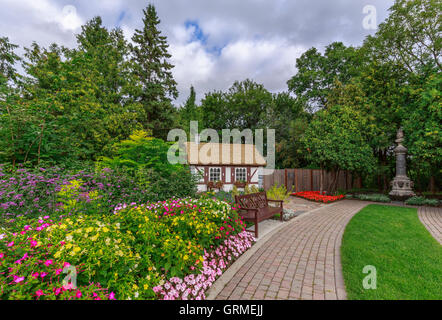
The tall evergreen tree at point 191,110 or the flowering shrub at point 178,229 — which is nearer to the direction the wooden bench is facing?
the flowering shrub

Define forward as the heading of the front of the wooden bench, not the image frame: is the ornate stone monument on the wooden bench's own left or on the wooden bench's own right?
on the wooden bench's own left

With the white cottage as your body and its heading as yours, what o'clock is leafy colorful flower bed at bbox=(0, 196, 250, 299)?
The leafy colorful flower bed is roughly at 12 o'clock from the white cottage.

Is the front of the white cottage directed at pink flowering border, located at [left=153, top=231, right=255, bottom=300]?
yes

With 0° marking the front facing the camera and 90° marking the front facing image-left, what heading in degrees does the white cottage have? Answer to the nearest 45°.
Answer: approximately 0°

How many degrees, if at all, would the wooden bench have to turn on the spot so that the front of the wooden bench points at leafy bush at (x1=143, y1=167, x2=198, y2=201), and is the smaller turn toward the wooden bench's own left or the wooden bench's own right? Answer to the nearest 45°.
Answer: approximately 135° to the wooden bench's own right

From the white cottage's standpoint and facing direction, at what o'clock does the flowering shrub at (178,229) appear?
The flowering shrub is roughly at 12 o'clock from the white cottage.

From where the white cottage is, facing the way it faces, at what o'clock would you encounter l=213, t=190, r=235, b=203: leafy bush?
The leafy bush is roughly at 12 o'clock from the white cottage.

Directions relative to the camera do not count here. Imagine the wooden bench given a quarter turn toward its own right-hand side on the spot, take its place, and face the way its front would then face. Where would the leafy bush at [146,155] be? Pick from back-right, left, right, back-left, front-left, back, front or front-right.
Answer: front-right

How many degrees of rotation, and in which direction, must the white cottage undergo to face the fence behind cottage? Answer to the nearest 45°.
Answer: approximately 90° to its left
